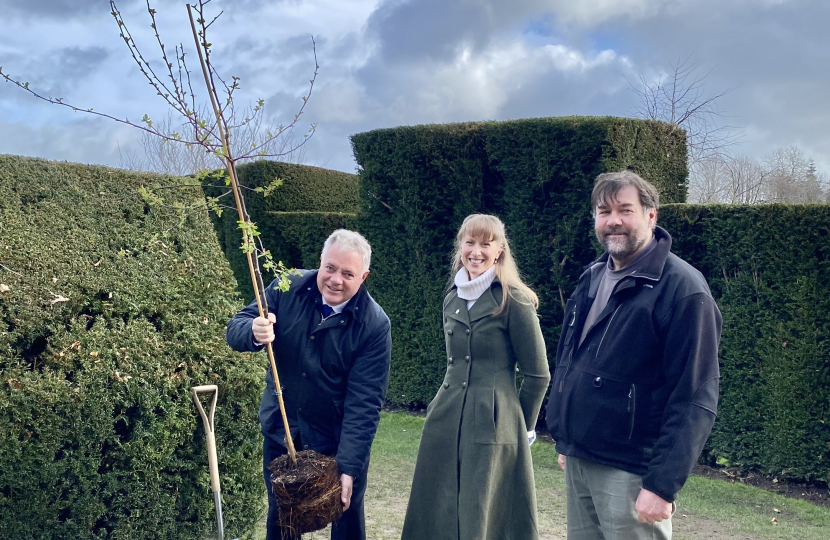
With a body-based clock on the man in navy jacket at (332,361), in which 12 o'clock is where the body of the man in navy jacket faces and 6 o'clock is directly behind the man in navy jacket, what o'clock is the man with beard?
The man with beard is roughly at 10 o'clock from the man in navy jacket.

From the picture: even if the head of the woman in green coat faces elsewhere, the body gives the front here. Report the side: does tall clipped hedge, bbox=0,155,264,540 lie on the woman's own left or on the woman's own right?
on the woman's own right

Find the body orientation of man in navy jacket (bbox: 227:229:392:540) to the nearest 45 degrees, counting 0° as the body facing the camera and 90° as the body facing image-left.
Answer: approximately 0°

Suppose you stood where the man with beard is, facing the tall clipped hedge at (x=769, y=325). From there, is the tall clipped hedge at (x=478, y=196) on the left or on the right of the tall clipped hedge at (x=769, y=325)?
left

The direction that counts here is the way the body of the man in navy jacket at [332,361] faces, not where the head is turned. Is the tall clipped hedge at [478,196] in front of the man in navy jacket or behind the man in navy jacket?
behind

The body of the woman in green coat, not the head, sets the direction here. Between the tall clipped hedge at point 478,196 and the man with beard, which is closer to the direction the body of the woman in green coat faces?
the man with beard

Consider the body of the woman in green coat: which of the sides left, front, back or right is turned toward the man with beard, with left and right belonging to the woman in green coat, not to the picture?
left

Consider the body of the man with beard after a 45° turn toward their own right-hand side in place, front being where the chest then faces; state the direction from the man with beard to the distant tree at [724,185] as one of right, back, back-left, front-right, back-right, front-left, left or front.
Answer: right

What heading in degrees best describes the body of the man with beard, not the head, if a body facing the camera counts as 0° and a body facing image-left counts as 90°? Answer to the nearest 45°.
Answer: approximately 45°

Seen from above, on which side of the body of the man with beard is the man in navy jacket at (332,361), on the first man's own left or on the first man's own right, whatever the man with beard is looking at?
on the first man's own right
